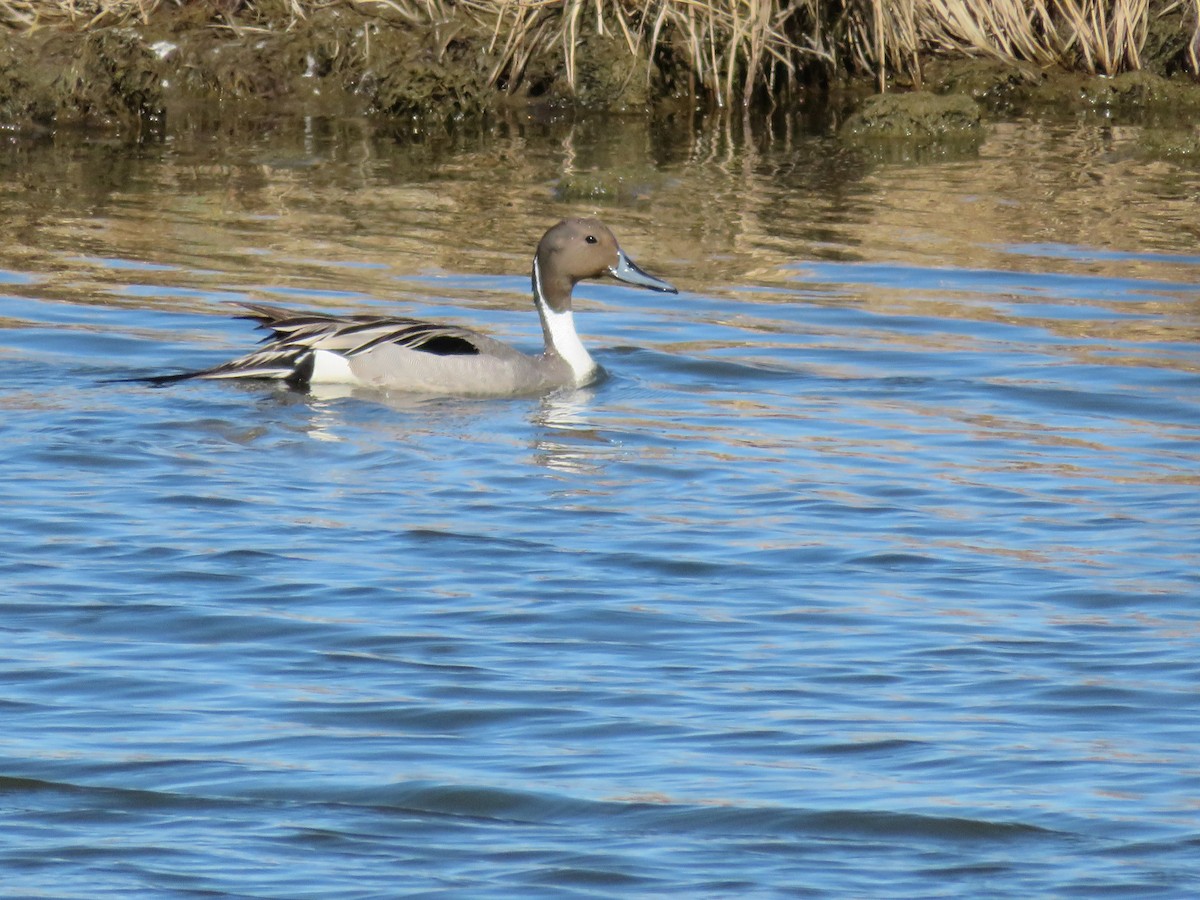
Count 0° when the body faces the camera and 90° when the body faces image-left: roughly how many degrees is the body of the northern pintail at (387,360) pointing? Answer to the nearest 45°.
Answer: approximately 270°

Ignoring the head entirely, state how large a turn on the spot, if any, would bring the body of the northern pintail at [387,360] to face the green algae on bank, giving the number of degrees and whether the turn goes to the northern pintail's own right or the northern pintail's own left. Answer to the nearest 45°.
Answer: approximately 45° to the northern pintail's own left
